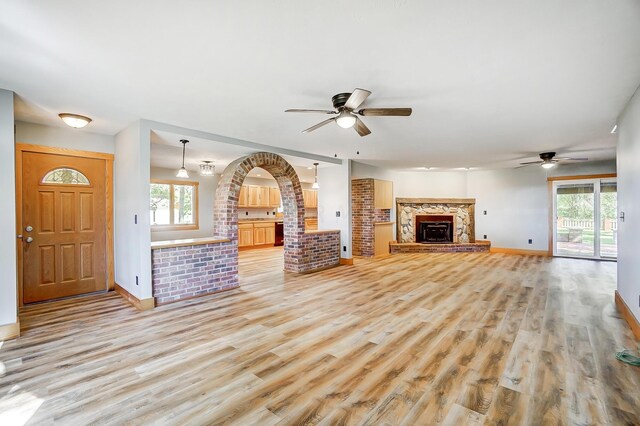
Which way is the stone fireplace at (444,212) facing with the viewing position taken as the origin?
facing the viewer

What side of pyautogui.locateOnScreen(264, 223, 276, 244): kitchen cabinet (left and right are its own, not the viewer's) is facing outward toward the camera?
front

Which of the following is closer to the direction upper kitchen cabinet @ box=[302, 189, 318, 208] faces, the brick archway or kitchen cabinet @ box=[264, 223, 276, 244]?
the brick archway

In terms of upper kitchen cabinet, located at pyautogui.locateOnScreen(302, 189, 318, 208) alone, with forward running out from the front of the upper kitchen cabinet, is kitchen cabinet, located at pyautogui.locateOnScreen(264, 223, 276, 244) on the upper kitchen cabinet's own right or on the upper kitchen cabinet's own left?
on the upper kitchen cabinet's own right

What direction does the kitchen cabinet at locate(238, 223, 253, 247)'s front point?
toward the camera

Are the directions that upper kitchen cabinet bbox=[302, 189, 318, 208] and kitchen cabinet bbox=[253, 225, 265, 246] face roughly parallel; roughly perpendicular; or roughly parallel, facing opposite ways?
roughly parallel

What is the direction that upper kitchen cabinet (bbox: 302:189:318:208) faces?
toward the camera

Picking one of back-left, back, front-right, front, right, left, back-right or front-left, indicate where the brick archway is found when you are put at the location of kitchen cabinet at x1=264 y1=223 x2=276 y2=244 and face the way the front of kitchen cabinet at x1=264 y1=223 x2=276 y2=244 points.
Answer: front

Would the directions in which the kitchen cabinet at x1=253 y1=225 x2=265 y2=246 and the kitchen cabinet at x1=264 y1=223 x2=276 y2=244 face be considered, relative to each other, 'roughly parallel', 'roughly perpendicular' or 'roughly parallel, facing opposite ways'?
roughly parallel

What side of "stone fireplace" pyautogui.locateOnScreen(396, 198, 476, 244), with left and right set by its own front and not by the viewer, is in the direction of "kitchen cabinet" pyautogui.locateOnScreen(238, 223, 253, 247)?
right

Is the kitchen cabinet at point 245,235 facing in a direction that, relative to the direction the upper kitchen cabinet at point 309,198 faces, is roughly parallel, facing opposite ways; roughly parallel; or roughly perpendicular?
roughly parallel

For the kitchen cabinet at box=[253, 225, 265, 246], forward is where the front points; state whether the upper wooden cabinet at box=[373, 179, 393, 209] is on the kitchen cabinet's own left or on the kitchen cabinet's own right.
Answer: on the kitchen cabinet's own left
